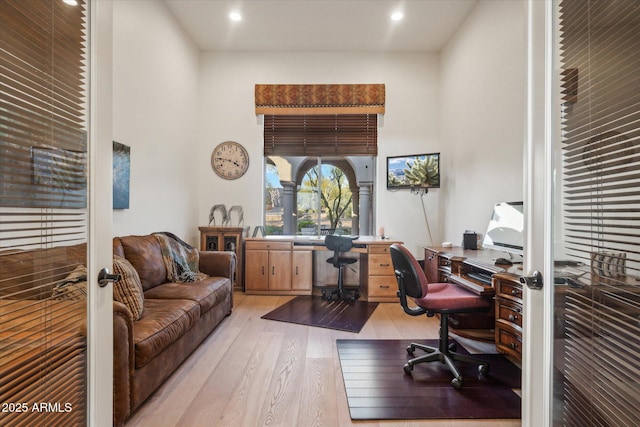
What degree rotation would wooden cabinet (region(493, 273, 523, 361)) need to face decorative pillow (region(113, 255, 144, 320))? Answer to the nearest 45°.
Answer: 0° — it already faces it

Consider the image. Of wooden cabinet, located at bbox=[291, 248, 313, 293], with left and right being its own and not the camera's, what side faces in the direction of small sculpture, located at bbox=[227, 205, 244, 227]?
right

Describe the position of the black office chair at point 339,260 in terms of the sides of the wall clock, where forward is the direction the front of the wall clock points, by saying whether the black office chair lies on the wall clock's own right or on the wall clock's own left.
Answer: on the wall clock's own left

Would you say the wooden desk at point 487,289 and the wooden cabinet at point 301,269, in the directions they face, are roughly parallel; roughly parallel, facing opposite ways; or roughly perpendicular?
roughly perpendicular

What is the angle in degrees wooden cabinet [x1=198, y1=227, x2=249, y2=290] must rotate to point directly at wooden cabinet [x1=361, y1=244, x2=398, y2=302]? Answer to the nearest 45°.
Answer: approximately 45° to its left

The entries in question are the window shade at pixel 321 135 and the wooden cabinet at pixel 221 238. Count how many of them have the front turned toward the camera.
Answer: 2

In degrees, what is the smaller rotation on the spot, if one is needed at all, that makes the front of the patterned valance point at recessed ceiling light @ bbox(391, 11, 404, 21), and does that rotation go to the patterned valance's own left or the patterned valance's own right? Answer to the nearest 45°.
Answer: approximately 45° to the patterned valance's own left

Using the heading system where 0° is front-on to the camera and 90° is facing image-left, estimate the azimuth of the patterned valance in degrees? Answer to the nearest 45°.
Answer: approximately 0°
